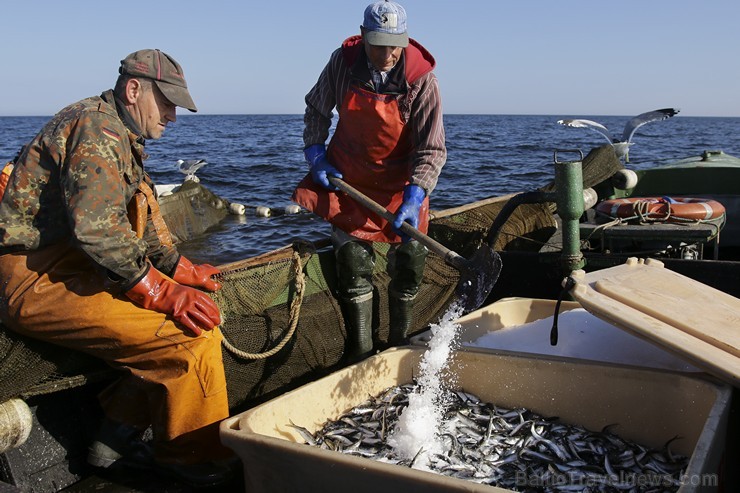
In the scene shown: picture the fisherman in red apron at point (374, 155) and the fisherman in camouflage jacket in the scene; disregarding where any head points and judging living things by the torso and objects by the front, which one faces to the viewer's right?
the fisherman in camouflage jacket

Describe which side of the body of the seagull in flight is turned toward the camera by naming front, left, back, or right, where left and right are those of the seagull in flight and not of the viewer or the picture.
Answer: back

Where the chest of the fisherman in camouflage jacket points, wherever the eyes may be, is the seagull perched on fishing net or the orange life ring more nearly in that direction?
the orange life ring

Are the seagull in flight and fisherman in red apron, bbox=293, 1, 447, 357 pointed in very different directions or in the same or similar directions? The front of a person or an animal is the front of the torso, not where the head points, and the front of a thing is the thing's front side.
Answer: very different directions

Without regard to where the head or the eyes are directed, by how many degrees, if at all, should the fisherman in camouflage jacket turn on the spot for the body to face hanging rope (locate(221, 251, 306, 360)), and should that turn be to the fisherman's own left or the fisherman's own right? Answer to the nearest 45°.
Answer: approximately 45° to the fisherman's own left

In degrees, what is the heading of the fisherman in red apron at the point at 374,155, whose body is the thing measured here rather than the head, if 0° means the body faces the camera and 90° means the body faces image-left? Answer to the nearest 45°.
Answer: approximately 0°

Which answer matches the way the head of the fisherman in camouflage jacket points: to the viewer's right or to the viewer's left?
to the viewer's right

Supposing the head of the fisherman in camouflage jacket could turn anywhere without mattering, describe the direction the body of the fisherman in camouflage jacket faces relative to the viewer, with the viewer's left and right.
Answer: facing to the right of the viewer
